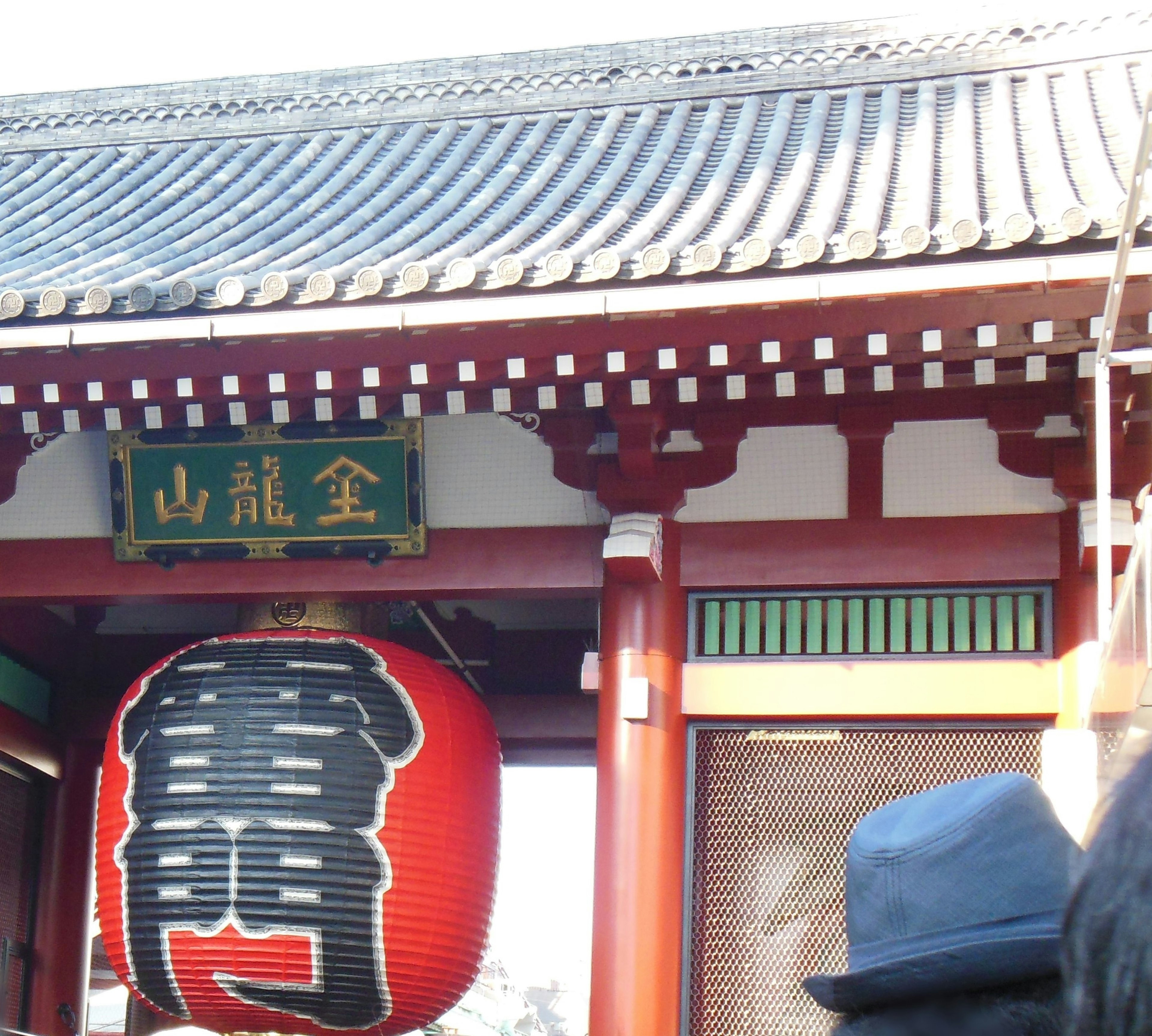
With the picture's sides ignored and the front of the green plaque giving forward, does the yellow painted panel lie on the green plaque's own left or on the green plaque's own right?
on the green plaque's own left

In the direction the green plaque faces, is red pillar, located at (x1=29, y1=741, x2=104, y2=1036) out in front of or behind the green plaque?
behind

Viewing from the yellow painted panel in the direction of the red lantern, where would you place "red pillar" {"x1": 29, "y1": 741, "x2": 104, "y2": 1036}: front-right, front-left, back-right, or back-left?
front-right

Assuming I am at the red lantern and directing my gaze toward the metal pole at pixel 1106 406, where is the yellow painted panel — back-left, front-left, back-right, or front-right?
front-left

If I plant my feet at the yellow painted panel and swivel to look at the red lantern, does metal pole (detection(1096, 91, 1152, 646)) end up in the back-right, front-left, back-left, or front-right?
back-left

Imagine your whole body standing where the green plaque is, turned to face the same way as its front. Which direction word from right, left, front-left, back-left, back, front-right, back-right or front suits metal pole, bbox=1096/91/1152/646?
front-left

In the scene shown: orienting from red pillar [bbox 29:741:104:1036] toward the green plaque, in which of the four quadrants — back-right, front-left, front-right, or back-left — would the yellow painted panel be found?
front-left

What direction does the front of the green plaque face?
toward the camera
